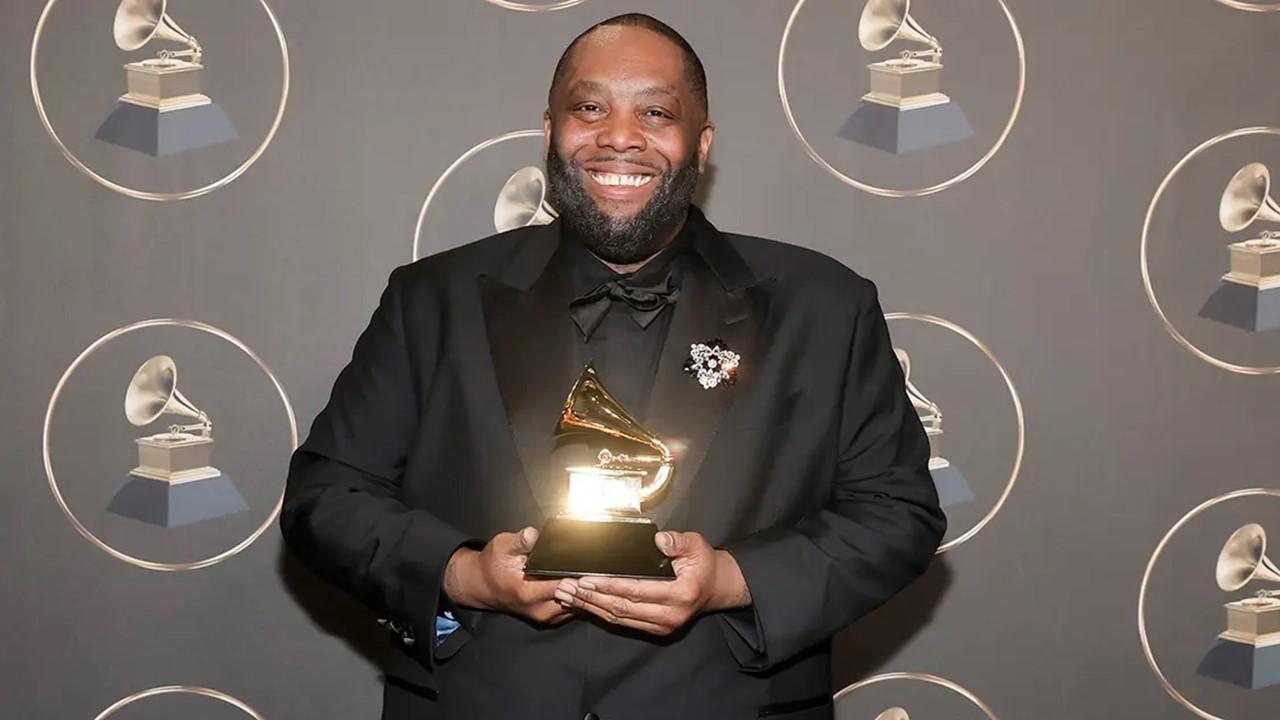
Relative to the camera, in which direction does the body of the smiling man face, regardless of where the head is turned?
toward the camera
